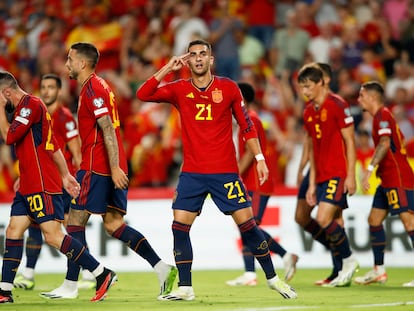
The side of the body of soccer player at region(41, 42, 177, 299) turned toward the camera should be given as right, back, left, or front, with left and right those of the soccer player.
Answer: left

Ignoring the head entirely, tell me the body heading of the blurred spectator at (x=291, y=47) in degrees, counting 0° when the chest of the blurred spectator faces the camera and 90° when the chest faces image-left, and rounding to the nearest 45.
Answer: approximately 0°

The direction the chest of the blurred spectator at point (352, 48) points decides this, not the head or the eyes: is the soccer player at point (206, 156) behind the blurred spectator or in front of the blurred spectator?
in front
